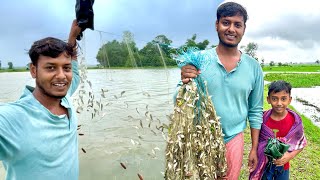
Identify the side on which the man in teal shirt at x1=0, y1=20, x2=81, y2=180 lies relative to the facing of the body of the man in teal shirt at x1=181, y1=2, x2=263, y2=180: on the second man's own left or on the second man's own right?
on the second man's own right

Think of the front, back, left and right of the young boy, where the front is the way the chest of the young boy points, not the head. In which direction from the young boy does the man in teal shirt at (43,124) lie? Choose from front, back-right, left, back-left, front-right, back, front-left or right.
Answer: front-right

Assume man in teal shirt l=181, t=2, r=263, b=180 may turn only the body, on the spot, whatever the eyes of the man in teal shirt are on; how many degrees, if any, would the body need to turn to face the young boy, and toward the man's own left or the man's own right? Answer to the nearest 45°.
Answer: approximately 135° to the man's own left

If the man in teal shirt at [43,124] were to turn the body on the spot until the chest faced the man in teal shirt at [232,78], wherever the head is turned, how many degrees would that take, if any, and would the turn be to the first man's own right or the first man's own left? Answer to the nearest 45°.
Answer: approximately 45° to the first man's own left

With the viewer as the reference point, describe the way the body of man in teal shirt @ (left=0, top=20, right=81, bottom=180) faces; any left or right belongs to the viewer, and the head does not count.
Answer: facing the viewer and to the right of the viewer

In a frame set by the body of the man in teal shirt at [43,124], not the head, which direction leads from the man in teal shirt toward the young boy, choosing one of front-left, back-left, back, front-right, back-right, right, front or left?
front-left

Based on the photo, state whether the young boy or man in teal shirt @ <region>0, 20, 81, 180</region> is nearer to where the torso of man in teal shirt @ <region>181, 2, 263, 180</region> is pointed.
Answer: the man in teal shirt

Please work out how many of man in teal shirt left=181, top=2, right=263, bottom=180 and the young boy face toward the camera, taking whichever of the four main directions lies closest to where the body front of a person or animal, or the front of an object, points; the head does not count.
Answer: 2

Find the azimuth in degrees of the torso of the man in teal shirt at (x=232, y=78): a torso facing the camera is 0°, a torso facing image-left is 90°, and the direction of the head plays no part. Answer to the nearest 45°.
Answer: approximately 0°
